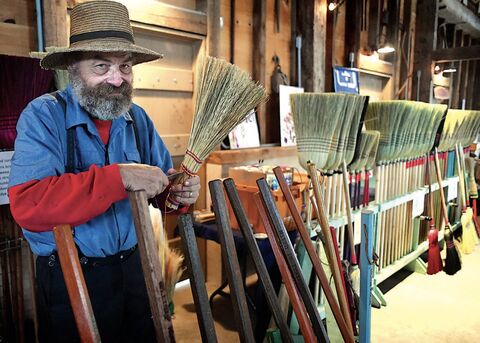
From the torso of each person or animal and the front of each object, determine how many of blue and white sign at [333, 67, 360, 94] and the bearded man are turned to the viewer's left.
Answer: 0

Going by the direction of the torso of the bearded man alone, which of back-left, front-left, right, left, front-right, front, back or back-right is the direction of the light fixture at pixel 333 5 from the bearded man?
left

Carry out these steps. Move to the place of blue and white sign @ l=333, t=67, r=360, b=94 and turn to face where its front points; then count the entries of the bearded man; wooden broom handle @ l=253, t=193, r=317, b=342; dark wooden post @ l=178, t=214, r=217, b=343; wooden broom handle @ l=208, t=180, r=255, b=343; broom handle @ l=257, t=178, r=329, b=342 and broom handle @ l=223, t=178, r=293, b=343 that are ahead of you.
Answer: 6

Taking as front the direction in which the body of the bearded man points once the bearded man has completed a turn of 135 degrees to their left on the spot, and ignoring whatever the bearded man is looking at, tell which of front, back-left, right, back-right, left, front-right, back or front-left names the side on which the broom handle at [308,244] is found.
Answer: right

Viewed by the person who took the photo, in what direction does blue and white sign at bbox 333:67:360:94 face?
facing the viewer

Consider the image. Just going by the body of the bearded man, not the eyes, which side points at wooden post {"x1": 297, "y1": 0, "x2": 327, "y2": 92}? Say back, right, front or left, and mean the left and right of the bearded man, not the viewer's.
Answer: left

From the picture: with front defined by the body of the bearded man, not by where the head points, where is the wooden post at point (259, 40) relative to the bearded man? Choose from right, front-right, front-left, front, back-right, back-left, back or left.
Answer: left

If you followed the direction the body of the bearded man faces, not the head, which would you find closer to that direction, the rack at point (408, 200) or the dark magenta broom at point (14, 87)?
the rack

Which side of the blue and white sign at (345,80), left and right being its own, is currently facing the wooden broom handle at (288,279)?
front

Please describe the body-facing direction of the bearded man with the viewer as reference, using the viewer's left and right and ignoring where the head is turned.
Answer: facing the viewer and to the right of the viewer

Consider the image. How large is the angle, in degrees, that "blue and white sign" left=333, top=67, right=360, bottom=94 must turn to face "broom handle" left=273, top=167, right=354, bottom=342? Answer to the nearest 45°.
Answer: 0° — it already faces it

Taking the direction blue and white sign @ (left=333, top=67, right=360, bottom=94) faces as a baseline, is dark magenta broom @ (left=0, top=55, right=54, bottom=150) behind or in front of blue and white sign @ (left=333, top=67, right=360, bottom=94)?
in front

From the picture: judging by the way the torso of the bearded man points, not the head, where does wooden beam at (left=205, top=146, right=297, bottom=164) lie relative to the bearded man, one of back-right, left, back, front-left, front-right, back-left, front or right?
left

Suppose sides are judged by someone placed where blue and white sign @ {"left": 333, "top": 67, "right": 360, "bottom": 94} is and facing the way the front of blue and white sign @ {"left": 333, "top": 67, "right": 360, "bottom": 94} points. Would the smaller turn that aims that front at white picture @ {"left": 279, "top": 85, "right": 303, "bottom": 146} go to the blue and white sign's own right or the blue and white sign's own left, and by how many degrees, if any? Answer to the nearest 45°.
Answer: approximately 45° to the blue and white sign's own right

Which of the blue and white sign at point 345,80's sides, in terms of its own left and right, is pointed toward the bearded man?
front

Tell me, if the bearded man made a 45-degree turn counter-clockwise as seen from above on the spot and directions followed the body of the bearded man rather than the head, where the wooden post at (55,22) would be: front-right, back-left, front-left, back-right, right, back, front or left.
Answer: left

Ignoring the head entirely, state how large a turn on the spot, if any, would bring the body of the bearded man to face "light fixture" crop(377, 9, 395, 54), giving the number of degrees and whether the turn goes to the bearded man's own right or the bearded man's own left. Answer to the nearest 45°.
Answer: approximately 90° to the bearded man's own left
